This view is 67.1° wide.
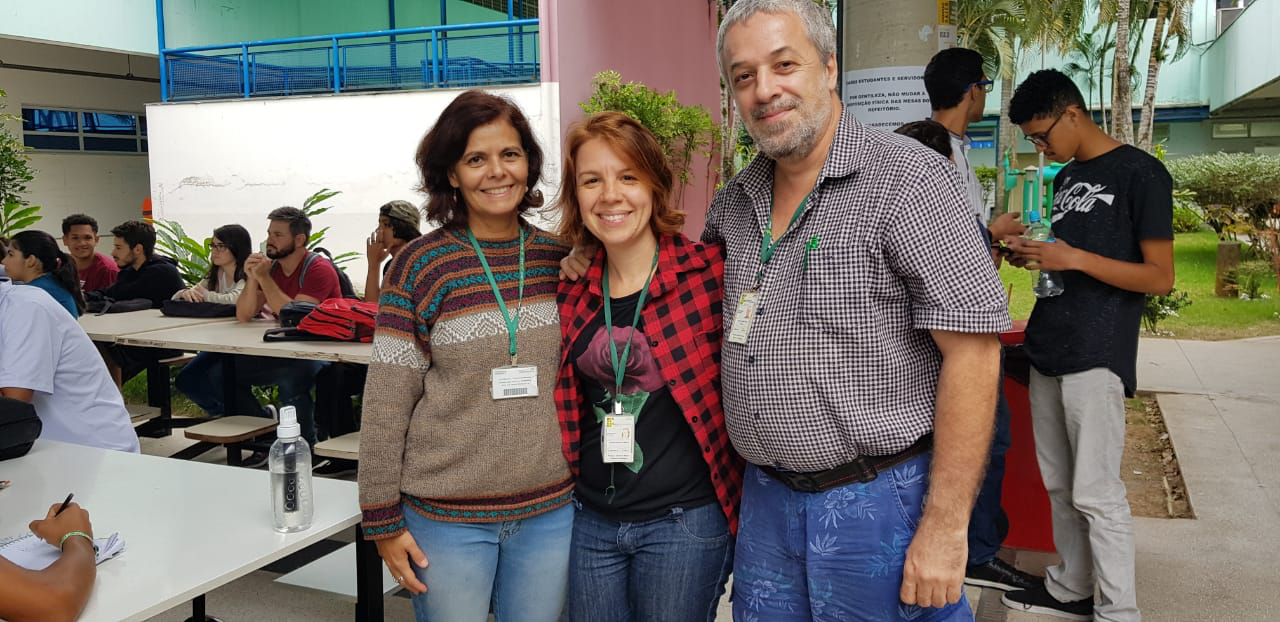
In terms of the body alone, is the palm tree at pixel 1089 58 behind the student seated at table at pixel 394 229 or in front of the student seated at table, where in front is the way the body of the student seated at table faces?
behind

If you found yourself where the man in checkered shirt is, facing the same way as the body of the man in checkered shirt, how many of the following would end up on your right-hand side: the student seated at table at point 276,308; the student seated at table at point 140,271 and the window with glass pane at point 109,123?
3

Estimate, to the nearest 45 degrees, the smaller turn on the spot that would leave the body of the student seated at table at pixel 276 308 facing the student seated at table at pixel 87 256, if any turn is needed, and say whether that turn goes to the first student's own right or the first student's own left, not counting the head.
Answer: approximately 90° to the first student's own right

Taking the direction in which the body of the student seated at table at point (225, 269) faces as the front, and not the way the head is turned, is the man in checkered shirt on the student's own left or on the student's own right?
on the student's own left

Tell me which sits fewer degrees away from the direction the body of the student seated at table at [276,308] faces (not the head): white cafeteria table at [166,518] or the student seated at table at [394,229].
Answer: the white cafeteria table

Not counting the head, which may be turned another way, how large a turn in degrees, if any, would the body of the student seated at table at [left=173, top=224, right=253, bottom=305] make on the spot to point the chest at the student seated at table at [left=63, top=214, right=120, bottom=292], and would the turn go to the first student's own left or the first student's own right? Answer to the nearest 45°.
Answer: approximately 90° to the first student's own right

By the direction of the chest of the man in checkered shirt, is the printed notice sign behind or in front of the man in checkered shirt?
behind
